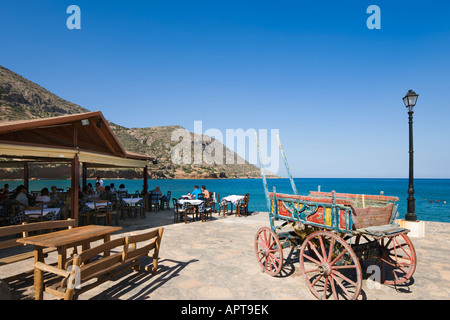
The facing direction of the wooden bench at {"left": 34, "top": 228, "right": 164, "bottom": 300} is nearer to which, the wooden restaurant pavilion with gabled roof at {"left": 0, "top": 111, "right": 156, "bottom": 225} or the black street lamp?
the wooden restaurant pavilion with gabled roof

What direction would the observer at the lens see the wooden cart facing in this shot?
facing away from the viewer and to the left of the viewer

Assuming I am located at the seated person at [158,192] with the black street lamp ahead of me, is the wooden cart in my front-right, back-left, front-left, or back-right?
front-right

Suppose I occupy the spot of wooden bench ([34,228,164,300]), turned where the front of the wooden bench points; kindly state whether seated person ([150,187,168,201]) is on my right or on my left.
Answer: on my right

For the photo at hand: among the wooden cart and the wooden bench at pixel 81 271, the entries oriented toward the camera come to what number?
0

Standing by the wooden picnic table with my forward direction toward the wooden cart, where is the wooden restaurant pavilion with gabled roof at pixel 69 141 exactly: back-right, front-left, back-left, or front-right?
back-left

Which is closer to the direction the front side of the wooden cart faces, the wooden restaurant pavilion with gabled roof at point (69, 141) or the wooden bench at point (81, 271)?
the wooden restaurant pavilion with gabled roof

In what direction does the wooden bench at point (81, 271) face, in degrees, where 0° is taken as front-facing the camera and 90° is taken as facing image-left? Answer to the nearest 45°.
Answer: approximately 135°

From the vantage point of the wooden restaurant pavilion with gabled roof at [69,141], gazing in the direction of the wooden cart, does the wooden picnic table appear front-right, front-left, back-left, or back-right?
front-right

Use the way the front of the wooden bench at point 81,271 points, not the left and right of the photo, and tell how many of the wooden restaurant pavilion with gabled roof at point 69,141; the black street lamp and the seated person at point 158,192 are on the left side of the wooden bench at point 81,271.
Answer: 0

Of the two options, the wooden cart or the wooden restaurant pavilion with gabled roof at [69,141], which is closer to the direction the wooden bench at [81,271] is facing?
the wooden restaurant pavilion with gabled roof
